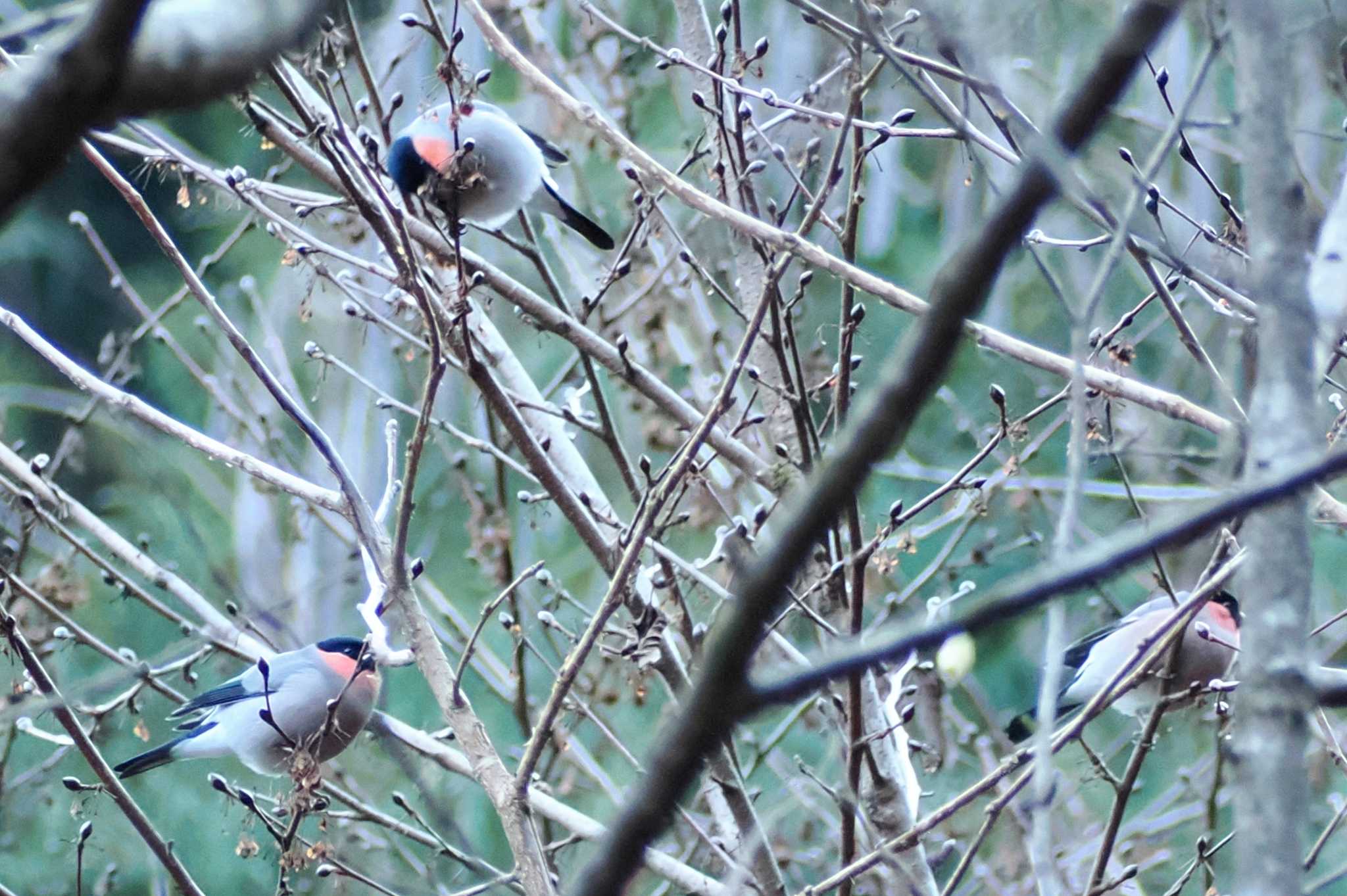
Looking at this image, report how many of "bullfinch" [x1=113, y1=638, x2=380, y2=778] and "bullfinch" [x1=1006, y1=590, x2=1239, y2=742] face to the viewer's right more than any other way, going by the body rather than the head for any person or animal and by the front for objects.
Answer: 2

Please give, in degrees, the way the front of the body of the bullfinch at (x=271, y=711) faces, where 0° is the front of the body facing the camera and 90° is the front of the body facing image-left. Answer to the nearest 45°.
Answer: approximately 270°

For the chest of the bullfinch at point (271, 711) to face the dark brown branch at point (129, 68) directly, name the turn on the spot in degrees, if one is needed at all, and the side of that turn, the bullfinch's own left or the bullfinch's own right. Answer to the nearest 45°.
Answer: approximately 90° to the bullfinch's own right

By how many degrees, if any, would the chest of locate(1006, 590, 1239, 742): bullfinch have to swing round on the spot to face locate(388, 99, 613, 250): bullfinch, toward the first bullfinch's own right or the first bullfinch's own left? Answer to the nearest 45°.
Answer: approximately 135° to the first bullfinch's own right

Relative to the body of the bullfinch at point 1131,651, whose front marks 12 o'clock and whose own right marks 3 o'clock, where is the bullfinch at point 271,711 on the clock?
the bullfinch at point 271,711 is roughly at 5 o'clock from the bullfinch at point 1131,651.

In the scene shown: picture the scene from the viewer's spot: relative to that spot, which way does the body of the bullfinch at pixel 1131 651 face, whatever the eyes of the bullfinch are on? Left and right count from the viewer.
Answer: facing to the right of the viewer

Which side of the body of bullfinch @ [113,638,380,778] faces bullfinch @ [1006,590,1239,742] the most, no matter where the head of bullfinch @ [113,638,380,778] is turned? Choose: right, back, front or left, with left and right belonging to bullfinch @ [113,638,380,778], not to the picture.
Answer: front
